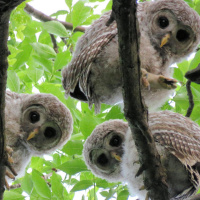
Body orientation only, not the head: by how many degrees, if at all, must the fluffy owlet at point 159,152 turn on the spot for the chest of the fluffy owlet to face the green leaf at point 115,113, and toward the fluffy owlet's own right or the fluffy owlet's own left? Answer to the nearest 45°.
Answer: approximately 90° to the fluffy owlet's own right

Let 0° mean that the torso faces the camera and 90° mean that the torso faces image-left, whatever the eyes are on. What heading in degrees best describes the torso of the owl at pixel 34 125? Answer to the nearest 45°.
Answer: approximately 0°

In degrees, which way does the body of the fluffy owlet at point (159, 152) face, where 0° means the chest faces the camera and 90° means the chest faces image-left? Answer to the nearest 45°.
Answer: approximately 45°

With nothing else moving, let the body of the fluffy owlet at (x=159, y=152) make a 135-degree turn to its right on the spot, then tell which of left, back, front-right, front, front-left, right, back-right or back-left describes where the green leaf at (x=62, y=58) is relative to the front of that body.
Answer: front-left

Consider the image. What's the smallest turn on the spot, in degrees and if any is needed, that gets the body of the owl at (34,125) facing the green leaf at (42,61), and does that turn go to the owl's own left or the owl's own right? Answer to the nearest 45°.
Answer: approximately 180°

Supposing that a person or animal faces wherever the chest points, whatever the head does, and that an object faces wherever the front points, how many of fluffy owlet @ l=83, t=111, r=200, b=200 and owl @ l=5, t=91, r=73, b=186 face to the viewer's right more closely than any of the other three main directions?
0
